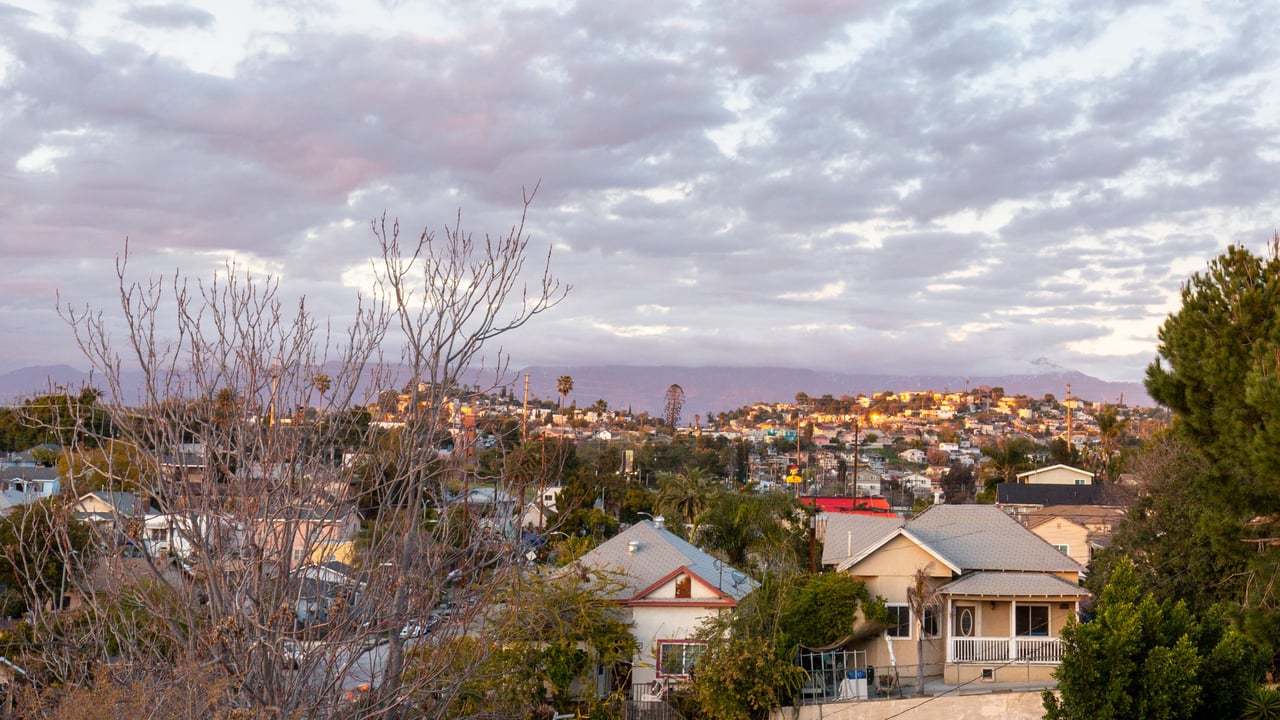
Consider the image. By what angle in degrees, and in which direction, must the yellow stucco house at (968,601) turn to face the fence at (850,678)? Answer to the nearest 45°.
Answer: approximately 45° to its right

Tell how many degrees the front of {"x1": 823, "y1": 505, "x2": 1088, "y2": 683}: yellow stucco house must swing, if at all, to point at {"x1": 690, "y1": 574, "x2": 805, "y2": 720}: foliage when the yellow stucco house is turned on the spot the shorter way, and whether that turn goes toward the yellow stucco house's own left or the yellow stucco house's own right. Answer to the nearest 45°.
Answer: approximately 45° to the yellow stucco house's own right

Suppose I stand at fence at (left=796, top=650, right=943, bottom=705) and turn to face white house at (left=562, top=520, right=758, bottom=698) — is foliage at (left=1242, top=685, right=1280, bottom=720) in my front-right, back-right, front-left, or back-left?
back-left

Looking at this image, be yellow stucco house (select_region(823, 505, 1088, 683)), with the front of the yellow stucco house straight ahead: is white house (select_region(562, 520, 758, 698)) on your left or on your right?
on your right

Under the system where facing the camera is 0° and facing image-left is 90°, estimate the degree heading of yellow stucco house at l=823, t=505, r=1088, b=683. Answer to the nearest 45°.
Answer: approximately 0°
